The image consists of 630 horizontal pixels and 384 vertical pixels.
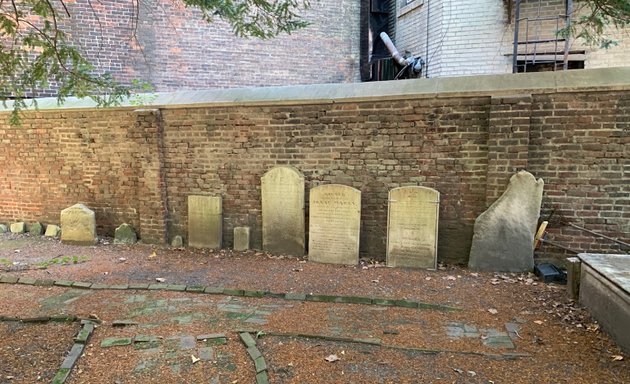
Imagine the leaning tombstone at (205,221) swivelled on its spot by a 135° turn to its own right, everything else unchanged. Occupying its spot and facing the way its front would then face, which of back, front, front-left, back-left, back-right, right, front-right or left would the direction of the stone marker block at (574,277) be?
back

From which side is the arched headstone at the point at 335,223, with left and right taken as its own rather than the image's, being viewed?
front

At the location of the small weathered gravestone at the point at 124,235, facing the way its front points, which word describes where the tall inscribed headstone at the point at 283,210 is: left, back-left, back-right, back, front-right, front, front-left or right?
front-left

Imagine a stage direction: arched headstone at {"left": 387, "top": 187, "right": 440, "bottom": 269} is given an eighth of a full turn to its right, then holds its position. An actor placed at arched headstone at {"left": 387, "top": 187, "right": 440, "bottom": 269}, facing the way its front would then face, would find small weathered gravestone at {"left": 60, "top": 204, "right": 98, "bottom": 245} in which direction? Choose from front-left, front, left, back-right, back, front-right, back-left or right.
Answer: front-right

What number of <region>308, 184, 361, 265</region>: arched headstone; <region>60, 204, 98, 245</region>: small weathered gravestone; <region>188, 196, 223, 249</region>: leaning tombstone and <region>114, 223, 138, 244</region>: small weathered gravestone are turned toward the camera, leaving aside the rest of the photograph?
4

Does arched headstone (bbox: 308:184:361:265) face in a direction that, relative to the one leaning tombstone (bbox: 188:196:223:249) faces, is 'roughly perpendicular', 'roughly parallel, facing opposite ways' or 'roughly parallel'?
roughly parallel

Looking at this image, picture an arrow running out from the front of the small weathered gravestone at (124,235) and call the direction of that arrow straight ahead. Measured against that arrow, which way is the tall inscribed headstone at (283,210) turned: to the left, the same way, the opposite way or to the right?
the same way

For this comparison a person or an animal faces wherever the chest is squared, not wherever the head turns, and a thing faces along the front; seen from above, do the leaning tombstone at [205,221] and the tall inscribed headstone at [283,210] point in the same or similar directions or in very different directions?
same or similar directions

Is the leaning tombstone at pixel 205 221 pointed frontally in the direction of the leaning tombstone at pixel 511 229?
no

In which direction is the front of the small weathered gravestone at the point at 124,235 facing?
toward the camera

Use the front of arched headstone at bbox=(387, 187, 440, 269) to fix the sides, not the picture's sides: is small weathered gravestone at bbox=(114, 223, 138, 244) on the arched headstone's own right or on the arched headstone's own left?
on the arched headstone's own right

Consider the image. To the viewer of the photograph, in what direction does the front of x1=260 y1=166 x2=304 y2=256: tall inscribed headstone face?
facing the viewer

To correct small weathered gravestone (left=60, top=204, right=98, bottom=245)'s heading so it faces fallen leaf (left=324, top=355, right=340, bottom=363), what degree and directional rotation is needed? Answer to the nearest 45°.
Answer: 0° — it already faces it

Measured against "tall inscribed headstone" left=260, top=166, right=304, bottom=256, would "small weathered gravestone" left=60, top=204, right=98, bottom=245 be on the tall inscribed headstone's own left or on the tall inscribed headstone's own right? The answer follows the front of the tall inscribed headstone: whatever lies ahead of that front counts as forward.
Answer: on the tall inscribed headstone's own right

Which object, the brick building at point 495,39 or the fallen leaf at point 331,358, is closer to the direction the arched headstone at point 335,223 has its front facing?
the fallen leaf

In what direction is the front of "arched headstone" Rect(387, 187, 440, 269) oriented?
toward the camera
